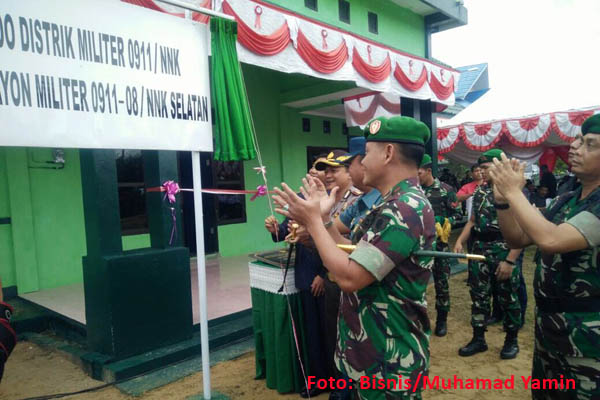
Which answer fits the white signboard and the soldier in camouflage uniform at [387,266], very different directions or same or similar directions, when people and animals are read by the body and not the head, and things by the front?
very different directions

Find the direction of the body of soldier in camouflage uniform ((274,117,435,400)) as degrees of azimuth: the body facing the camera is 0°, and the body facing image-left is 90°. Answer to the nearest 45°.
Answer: approximately 90°

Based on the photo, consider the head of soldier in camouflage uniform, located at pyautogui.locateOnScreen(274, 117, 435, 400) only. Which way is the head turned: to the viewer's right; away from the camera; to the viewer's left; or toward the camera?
to the viewer's left

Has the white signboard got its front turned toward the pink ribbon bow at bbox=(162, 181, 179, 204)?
no

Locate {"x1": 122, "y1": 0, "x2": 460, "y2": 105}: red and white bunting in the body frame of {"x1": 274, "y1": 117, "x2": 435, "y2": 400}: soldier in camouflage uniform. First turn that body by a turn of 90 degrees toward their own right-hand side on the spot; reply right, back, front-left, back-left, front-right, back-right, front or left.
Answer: front

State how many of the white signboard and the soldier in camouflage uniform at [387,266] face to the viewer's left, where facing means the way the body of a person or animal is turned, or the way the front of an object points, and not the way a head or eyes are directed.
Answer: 1

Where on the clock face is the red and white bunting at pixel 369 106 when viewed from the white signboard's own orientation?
The red and white bunting is roughly at 9 o'clock from the white signboard.

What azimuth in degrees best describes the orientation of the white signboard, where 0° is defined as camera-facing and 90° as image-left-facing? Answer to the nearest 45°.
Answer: approximately 315°

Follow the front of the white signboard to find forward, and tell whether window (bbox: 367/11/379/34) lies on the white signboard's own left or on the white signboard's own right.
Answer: on the white signboard's own left

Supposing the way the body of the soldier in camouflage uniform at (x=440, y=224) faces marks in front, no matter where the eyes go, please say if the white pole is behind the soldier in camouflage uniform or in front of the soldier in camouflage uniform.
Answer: in front

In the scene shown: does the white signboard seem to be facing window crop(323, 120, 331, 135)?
no

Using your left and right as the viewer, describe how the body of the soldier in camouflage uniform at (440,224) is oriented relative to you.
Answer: facing the viewer and to the left of the viewer

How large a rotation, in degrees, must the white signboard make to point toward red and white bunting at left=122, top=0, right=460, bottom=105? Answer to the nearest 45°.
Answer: approximately 90° to its left

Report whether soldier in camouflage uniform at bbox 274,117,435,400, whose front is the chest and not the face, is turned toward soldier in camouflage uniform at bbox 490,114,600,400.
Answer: no
